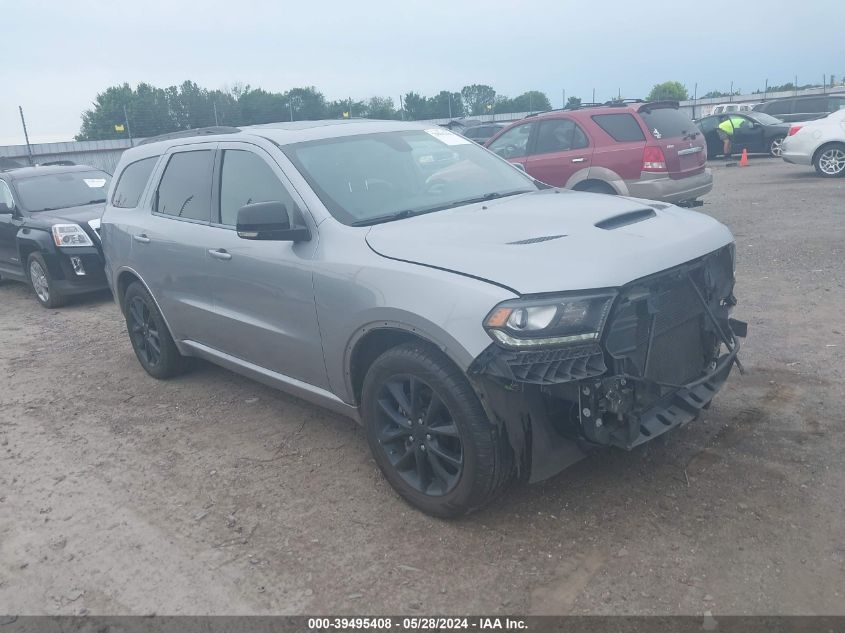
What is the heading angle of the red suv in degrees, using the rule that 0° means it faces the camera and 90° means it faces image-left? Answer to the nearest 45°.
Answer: approximately 135°

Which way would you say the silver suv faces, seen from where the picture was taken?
facing the viewer and to the right of the viewer

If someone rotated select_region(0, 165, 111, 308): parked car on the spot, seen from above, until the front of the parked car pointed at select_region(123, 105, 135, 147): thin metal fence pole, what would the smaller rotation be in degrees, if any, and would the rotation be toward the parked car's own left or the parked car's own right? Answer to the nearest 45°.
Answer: approximately 135° to the parked car's own left

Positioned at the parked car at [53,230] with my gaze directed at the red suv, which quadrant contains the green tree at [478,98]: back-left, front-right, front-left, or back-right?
front-left

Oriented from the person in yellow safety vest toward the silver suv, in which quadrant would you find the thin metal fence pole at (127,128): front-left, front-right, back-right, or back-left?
front-right

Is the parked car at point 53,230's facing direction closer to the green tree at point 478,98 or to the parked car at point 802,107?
the parked car

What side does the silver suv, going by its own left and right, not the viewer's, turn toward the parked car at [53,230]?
back

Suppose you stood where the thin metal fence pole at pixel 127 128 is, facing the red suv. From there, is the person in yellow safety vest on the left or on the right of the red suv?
left

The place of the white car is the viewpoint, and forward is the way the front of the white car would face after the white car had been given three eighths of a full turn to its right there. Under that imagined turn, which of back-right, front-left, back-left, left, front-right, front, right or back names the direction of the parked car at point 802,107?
back-right
